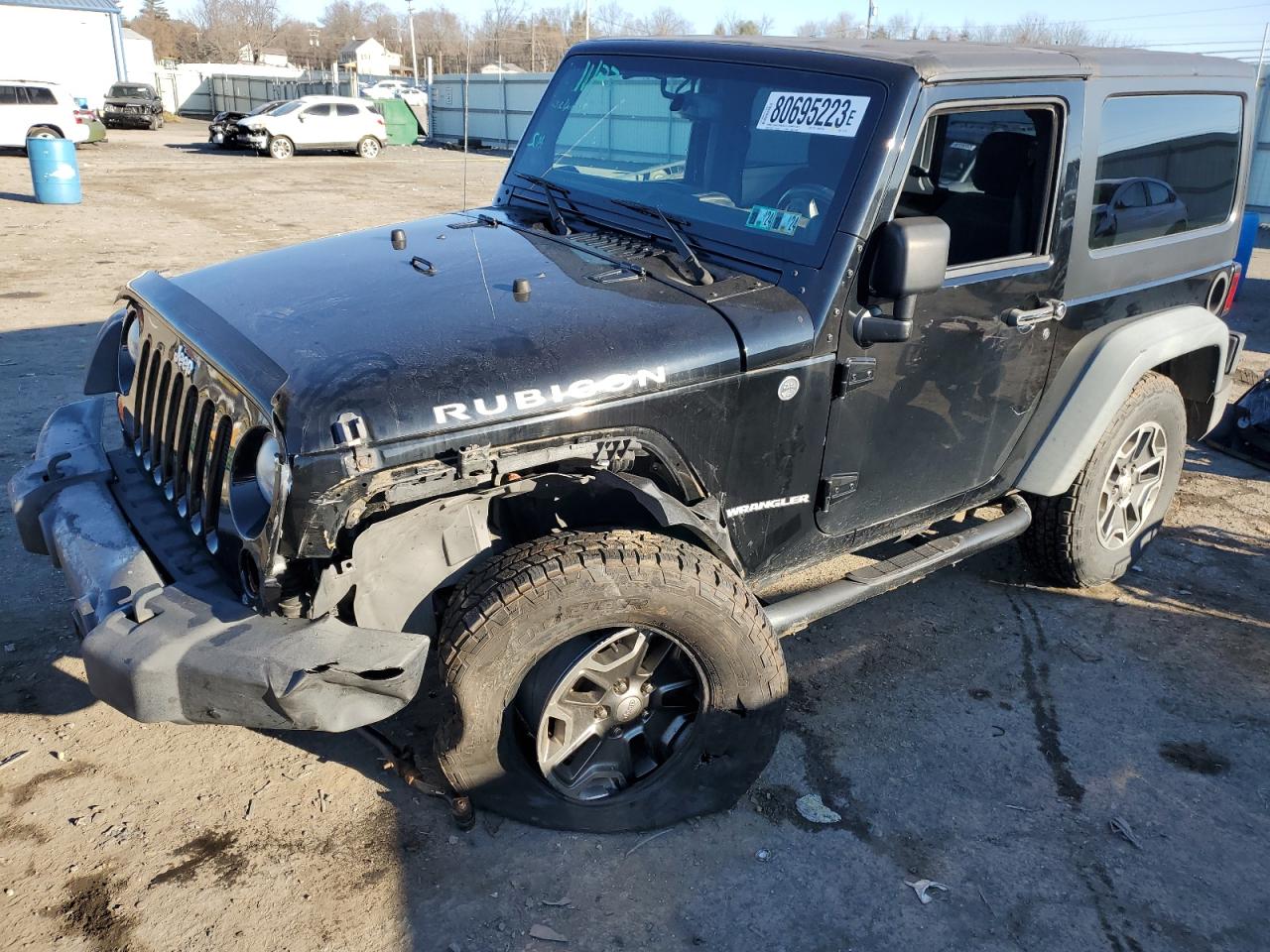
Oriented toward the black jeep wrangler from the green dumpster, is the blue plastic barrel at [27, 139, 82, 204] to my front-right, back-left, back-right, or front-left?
front-right

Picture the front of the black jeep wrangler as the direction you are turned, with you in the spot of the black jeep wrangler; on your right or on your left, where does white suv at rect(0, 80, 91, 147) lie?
on your right

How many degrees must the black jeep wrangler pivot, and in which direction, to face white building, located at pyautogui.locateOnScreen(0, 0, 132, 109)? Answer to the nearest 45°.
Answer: approximately 90° to its right

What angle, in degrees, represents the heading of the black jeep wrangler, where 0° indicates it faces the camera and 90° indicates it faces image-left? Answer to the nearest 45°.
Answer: approximately 45°

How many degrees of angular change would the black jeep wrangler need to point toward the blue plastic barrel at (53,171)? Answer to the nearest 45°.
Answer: approximately 90° to its right

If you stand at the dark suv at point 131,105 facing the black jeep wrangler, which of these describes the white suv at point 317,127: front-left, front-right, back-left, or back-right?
front-left

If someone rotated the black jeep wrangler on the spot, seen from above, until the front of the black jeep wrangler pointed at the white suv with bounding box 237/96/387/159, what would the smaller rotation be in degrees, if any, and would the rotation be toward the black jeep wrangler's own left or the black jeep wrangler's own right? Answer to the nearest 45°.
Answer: approximately 135° to the black jeep wrangler's own right

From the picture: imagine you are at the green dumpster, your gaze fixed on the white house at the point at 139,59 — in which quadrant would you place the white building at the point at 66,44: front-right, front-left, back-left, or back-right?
front-left

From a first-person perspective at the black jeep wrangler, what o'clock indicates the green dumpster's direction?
The green dumpster is roughly at 4 o'clock from the black jeep wrangler.

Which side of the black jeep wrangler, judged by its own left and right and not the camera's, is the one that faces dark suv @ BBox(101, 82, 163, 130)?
right
